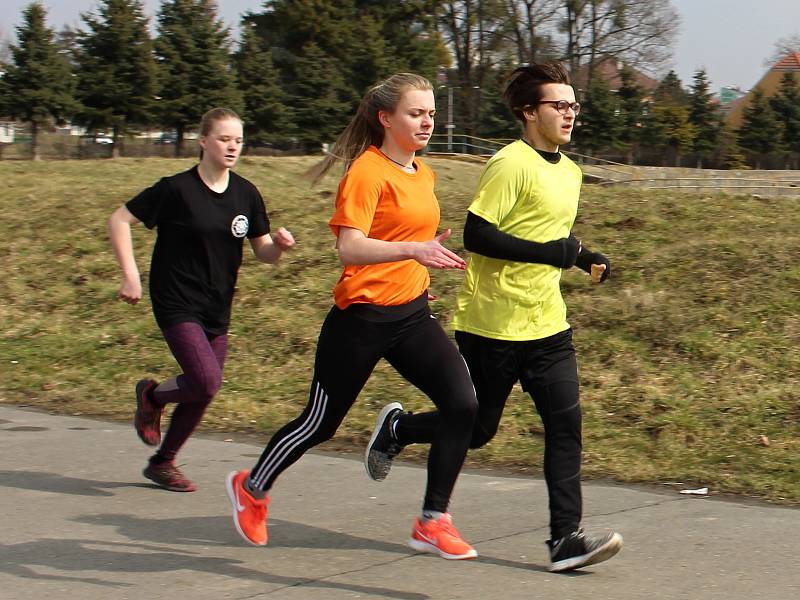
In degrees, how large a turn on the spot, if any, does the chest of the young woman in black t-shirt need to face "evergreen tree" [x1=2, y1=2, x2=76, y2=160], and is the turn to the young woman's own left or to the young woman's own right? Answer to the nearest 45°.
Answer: approximately 135° to the young woman's own left

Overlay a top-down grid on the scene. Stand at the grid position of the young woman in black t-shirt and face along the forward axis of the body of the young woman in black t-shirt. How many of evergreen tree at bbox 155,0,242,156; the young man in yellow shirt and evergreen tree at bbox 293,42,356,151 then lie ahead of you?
1

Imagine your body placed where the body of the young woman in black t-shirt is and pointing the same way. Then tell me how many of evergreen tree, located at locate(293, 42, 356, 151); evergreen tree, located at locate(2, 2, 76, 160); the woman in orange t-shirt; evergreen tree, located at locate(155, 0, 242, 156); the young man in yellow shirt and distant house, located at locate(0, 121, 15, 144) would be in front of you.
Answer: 2

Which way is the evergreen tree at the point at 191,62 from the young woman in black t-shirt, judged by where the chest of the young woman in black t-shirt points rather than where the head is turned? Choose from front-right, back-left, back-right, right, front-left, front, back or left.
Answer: back-left

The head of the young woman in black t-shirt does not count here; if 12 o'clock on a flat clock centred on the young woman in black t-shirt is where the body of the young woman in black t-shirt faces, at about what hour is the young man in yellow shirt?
The young man in yellow shirt is roughly at 12 o'clock from the young woman in black t-shirt.

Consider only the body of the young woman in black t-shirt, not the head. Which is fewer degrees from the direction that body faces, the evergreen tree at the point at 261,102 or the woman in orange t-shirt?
the woman in orange t-shirt

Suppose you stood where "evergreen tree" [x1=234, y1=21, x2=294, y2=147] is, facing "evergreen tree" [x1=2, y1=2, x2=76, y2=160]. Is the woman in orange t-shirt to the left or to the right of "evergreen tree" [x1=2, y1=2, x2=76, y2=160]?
left

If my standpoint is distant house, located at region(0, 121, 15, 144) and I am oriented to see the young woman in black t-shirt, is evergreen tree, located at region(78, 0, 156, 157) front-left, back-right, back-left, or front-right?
front-left

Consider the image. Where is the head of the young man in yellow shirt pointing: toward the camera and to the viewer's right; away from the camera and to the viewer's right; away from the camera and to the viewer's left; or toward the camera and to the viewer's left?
toward the camera and to the viewer's right

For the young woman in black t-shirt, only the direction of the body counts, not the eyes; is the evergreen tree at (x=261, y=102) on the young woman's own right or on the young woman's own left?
on the young woman's own left

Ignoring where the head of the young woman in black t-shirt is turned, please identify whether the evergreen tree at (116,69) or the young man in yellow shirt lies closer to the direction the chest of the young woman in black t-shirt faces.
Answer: the young man in yellow shirt

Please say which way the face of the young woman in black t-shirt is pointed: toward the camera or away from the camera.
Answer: toward the camera

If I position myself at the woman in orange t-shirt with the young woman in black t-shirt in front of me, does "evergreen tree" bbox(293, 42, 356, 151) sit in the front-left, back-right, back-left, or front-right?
front-right

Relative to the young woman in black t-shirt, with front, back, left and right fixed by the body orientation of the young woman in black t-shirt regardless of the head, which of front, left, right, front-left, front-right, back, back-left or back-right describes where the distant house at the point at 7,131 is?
back-left

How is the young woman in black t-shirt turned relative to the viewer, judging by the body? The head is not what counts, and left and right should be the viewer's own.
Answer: facing the viewer and to the right of the viewer

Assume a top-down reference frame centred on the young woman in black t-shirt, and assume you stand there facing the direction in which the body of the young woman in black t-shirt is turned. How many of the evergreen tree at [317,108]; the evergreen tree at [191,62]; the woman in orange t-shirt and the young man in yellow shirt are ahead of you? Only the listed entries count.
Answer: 2
